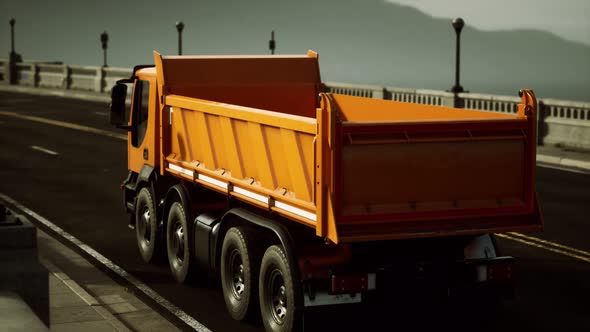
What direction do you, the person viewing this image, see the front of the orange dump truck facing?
facing away from the viewer and to the left of the viewer
